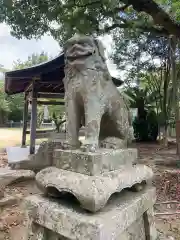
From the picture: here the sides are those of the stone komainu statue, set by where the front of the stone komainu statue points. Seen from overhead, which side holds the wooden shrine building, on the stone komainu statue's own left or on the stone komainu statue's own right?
on the stone komainu statue's own right

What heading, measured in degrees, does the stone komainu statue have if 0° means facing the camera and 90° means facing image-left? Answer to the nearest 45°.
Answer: approximately 45°
